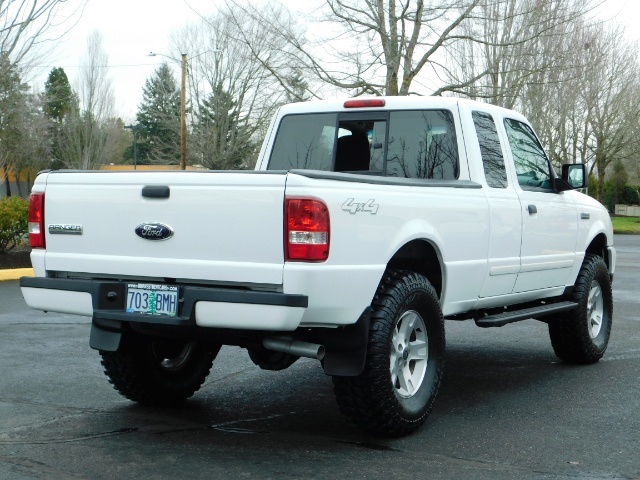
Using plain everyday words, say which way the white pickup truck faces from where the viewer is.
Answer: facing away from the viewer and to the right of the viewer

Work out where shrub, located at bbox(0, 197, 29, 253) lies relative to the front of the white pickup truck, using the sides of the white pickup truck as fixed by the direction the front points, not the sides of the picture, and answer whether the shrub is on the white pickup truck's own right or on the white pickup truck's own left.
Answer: on the white pickup truck's own left

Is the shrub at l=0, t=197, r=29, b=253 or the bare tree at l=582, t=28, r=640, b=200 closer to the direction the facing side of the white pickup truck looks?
the bare tree
